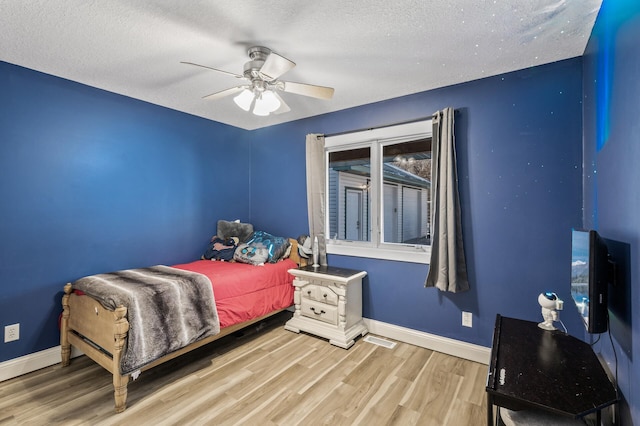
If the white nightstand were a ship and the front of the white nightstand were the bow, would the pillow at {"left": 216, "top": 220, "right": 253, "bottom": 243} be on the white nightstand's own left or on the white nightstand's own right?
on the white nightstand's own right

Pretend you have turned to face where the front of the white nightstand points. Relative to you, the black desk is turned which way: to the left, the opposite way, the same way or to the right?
to the right

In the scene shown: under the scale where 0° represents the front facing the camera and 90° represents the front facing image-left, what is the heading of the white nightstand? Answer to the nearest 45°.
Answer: approximately 45°

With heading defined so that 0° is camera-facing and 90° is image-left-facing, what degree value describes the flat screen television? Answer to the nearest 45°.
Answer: approximately 90°

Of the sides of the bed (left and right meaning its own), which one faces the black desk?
left

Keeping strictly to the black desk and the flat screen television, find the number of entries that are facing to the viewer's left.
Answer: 2

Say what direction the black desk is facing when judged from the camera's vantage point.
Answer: facing to the left of the viewer
